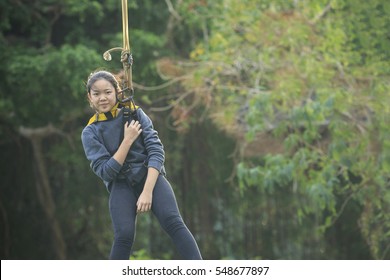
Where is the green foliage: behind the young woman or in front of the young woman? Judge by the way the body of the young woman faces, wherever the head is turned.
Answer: behind

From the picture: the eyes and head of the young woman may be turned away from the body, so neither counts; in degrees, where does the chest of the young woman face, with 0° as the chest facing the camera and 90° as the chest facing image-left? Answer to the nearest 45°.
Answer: approximately 0°

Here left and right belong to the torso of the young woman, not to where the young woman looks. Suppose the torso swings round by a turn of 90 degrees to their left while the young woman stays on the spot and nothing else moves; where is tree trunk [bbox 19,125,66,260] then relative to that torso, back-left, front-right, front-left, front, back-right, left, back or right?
left
